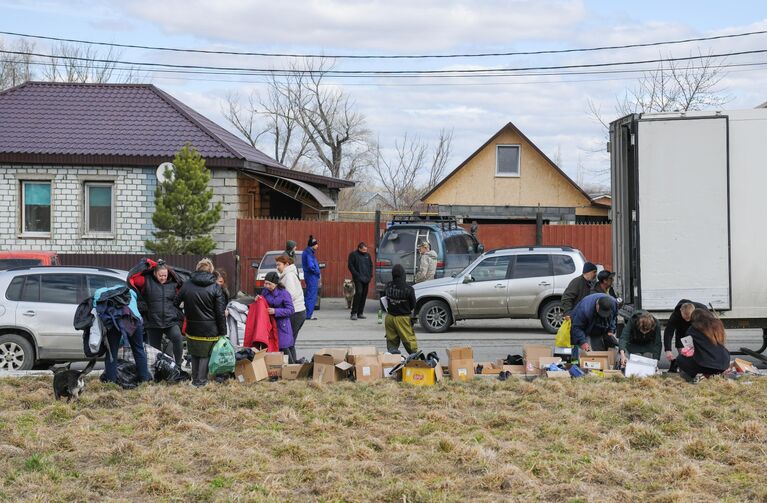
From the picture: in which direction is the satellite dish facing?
toward the camera

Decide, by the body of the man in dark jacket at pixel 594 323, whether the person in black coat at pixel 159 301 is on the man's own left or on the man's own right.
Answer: on the man's own right

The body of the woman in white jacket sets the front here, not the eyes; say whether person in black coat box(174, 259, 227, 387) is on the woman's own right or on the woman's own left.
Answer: on the woman's own left

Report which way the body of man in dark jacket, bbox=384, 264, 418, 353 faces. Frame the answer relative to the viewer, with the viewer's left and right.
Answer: facing away from the viewer

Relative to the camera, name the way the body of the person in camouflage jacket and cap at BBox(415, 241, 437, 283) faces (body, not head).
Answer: to the viewer's left

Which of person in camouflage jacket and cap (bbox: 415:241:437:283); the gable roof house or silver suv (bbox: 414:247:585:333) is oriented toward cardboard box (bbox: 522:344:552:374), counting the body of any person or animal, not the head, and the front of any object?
the gable roof house

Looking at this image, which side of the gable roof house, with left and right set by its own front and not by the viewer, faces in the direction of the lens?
front

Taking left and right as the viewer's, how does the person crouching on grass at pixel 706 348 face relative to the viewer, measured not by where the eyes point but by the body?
facing to the left of the viewer

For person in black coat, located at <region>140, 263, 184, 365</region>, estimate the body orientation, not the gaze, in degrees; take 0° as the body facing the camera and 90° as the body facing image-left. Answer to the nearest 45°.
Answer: approximately 0°

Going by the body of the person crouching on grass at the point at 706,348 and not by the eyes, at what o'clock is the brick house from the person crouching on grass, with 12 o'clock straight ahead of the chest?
The brick house is roughly at 1 o'clock from the person crouching on grass.

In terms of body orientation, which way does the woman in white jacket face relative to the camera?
to the viewer's left
